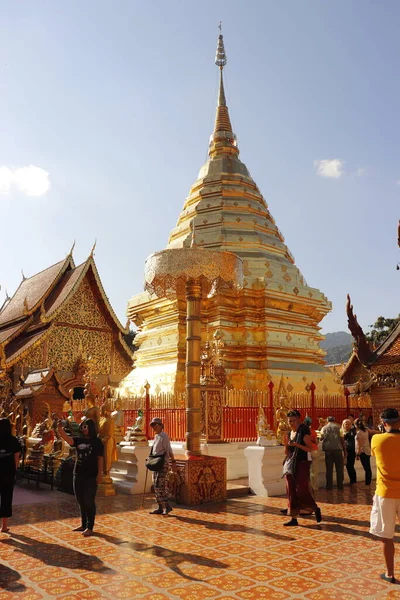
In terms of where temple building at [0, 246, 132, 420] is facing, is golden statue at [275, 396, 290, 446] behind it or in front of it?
in front

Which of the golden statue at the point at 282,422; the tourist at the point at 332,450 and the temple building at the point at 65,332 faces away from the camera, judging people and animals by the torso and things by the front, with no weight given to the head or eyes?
the tourist

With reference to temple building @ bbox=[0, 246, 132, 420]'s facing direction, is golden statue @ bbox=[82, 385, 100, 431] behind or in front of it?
in front

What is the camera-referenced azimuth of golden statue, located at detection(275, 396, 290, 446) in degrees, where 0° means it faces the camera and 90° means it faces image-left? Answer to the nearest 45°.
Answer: approximately 315°

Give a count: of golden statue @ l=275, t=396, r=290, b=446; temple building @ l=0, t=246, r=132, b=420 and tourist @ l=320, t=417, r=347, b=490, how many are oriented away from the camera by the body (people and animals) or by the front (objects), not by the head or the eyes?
1

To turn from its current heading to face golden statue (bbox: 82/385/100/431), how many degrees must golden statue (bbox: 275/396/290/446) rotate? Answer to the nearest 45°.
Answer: approximately 90° to its right

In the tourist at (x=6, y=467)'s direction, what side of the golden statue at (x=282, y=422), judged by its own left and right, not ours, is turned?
right

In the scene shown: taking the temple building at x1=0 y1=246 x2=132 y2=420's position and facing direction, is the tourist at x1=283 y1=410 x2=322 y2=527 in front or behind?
in front

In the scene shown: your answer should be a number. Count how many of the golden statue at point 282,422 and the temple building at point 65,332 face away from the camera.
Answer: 0

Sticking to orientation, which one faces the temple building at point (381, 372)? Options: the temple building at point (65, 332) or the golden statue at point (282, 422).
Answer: the temple building at point (65, 332)

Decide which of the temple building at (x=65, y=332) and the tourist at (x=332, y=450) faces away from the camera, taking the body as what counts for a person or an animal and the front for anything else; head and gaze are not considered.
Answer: the tourist

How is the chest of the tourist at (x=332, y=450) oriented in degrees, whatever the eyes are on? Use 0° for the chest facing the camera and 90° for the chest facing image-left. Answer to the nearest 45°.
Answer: approximately 180°

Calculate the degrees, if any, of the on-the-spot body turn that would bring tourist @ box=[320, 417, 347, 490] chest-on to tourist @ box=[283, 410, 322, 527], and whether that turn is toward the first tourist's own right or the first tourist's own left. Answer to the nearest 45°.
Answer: approximately 180°
